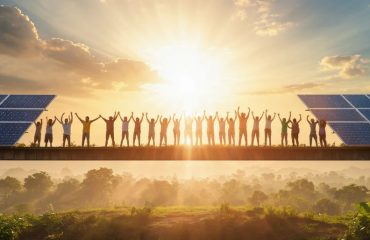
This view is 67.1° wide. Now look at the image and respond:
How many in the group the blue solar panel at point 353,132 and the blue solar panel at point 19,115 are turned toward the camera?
2

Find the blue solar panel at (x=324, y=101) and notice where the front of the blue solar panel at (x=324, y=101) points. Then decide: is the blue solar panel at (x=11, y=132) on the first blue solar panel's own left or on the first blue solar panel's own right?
on the first blue solar panel's own right

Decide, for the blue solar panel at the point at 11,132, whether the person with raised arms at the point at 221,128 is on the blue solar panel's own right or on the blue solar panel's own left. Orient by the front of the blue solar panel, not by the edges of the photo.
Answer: on the blue solar panel's own left
